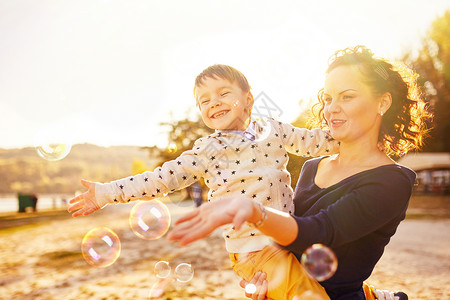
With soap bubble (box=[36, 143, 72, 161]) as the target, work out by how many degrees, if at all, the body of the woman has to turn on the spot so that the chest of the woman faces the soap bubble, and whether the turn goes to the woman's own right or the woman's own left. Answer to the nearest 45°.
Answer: approximately 90° to the woman's own right

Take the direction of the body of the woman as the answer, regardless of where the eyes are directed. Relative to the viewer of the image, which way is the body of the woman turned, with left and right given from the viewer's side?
facing the viewer and to the left of the viewer

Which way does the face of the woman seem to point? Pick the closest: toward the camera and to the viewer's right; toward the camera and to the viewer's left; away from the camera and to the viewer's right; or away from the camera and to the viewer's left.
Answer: toward the camera and to the viewer's left
